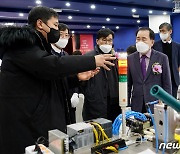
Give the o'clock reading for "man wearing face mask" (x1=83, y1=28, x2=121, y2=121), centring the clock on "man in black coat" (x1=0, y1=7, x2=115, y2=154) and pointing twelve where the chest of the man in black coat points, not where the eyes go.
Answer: The man wearing face mask is roughly at 10 o'clock from the man in black coat.

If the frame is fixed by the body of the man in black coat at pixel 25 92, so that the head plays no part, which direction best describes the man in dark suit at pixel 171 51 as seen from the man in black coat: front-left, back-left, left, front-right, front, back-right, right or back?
front-left

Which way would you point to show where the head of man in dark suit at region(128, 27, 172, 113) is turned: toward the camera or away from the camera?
toward the camera

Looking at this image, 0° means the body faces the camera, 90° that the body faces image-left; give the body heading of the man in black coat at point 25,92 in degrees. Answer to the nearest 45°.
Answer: approximately 270°

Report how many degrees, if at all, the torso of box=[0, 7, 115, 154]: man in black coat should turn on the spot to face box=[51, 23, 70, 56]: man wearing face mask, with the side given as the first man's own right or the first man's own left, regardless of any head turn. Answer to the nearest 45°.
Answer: approximately 90° to the first man's own left

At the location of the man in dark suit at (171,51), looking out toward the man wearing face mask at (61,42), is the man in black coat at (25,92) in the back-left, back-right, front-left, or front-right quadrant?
front-left

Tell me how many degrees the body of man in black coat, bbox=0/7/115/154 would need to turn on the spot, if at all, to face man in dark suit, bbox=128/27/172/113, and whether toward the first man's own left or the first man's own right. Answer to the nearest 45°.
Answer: approximately 45° to the first man's own left

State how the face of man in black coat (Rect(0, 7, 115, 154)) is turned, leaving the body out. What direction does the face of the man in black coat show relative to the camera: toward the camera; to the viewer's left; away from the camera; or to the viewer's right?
to the viewer's right

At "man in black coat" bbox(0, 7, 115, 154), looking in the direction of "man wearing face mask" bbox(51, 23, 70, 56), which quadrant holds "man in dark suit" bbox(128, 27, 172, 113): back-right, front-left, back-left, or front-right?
front-right
